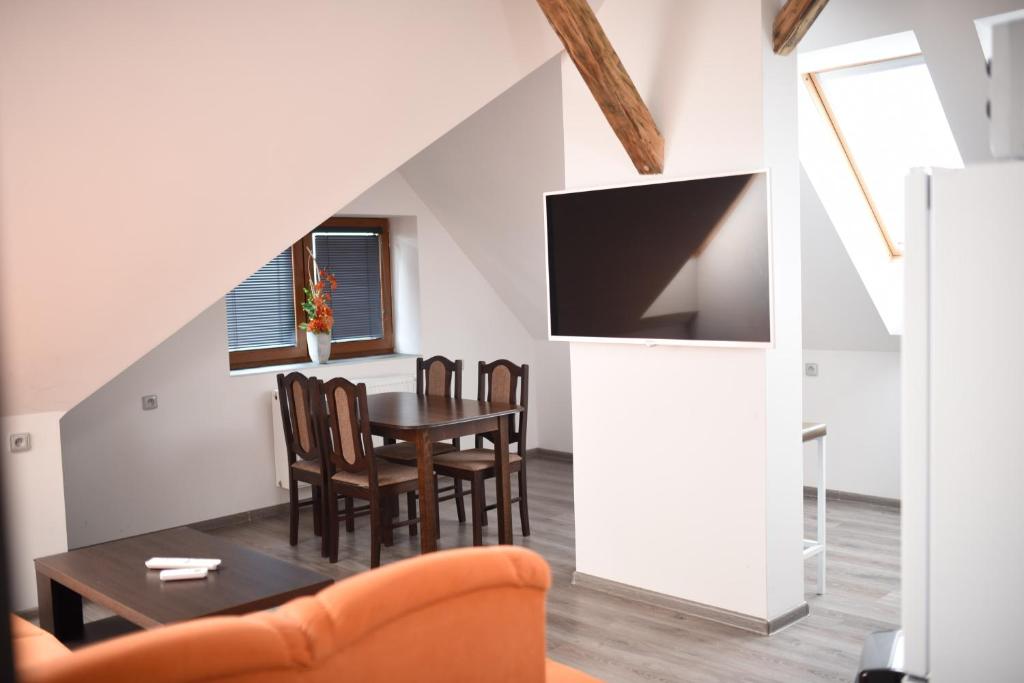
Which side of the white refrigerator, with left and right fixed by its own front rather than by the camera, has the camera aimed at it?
left

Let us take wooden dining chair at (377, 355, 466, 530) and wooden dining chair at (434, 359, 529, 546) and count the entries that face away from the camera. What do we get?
0

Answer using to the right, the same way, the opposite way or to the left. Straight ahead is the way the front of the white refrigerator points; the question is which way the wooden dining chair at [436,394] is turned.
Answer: to the left

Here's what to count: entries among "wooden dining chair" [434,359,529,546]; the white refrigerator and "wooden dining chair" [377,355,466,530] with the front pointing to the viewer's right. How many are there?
0

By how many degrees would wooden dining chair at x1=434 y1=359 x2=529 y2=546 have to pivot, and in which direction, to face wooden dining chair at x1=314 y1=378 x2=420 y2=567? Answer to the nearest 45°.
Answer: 0° — it already faces it

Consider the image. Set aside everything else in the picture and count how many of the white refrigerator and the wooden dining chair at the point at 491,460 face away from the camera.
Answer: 0

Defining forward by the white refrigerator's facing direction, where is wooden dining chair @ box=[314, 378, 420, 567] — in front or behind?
in front

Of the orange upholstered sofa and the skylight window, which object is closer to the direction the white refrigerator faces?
the orange upholstered sofa

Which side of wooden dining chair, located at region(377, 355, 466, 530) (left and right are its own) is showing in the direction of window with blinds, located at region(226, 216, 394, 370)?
right

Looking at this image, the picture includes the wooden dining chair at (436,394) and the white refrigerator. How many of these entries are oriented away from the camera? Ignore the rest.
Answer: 0

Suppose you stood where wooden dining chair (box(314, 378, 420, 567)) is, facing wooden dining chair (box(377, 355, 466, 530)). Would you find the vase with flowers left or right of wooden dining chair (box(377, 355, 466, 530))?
left

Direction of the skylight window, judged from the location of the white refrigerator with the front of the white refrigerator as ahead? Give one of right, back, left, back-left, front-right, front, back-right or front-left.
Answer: right

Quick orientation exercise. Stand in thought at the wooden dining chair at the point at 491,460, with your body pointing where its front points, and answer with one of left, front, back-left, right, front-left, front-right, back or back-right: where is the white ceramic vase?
right

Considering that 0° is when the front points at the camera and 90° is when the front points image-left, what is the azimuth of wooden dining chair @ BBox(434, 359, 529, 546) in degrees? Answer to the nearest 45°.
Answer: approximately 45°
